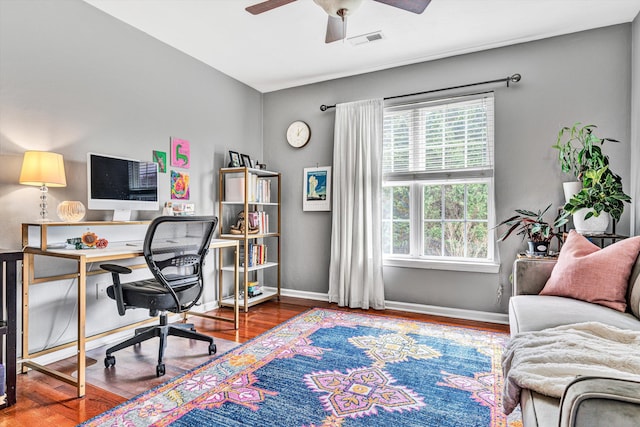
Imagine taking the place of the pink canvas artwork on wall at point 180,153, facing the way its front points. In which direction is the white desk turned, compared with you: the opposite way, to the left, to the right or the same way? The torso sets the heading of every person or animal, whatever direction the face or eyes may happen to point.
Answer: the same way

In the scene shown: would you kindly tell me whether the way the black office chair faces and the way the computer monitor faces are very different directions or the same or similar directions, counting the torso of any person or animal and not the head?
very different directions

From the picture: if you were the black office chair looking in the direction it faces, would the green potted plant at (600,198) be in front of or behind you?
behind

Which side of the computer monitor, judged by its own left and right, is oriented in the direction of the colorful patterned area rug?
front

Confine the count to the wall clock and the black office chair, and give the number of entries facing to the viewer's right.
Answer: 0

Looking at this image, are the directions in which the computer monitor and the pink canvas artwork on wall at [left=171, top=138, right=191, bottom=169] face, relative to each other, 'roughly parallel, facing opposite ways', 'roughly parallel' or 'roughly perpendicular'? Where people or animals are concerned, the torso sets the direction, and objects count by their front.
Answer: roughly parallel

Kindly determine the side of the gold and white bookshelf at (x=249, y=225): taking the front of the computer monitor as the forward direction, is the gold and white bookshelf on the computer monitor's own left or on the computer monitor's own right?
on the computer monitor's own left

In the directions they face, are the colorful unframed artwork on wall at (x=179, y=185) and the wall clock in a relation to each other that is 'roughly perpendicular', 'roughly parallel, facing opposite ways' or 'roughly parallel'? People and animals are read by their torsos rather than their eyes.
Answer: roughly perpendicular

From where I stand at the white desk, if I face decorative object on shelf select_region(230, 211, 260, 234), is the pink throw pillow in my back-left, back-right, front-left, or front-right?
front-right

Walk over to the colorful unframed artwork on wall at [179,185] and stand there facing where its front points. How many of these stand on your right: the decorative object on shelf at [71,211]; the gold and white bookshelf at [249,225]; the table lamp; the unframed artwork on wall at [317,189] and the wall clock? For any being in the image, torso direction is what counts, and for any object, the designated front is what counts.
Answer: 2

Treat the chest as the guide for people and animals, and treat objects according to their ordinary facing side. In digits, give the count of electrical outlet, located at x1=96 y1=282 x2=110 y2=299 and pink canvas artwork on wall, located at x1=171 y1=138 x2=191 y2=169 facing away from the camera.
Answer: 0

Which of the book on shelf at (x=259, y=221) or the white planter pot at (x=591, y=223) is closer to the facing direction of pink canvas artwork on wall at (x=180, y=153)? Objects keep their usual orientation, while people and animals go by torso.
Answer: the white planter pot

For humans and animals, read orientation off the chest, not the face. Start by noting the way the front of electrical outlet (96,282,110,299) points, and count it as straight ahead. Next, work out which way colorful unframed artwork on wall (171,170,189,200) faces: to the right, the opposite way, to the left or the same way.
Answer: the same way

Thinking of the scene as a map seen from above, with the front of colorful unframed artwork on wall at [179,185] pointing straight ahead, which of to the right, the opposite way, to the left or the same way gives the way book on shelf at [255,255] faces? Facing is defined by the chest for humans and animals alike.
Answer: the same way

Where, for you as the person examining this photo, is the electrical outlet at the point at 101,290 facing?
facing the viewer and to the right of the viewer

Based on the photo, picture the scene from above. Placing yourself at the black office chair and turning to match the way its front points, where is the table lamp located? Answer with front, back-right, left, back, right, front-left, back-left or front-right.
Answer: front-left

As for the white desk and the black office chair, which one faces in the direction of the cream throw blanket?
the white desk

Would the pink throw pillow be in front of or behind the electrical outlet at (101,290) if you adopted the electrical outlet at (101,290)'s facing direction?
in front

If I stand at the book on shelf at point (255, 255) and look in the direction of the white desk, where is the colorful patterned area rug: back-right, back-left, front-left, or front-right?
front-left

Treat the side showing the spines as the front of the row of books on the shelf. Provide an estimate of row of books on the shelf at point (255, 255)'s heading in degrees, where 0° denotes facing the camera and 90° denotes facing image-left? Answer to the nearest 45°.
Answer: approximately 315°
